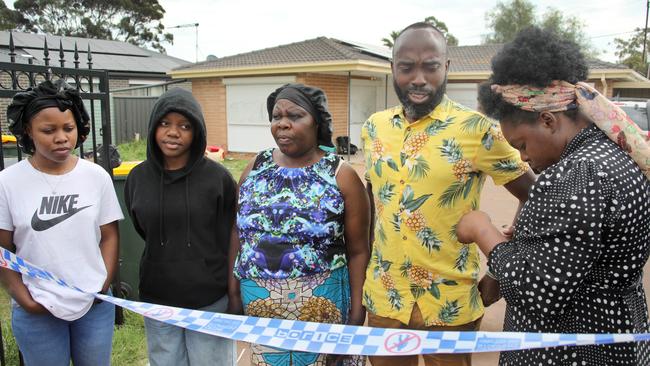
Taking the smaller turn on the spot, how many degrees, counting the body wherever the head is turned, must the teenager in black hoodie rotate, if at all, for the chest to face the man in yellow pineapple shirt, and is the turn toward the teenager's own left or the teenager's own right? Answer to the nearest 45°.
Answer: approximately 45° to the teenager's own left

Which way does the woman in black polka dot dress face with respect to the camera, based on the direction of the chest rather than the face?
to the viewer's left

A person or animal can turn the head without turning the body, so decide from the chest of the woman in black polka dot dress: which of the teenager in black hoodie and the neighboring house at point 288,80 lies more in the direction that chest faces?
the teenager in black hoodie

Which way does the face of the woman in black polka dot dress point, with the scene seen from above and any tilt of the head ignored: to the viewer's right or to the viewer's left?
to the viewer's left

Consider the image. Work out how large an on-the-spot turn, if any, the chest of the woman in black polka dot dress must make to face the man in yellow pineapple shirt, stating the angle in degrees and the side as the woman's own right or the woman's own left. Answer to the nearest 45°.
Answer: approximately 45° to the woman's own right

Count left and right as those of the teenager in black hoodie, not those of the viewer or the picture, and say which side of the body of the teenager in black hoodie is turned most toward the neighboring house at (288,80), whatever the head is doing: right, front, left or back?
back

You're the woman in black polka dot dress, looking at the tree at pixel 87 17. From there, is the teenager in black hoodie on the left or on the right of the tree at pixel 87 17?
left

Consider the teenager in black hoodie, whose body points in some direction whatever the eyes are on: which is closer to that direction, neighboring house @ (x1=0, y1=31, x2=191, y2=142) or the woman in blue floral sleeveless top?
the woman in blue floral sleeveless top

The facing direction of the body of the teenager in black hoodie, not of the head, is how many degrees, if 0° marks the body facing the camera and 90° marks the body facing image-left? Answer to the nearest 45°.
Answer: approximately 0°
